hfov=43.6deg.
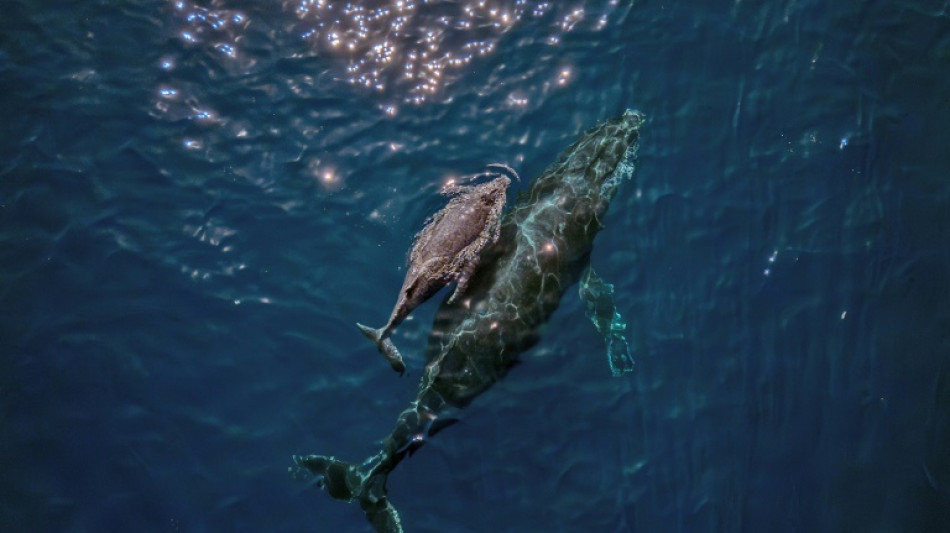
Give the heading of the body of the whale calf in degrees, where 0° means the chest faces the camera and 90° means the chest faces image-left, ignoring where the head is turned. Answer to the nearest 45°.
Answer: approximately 225°
